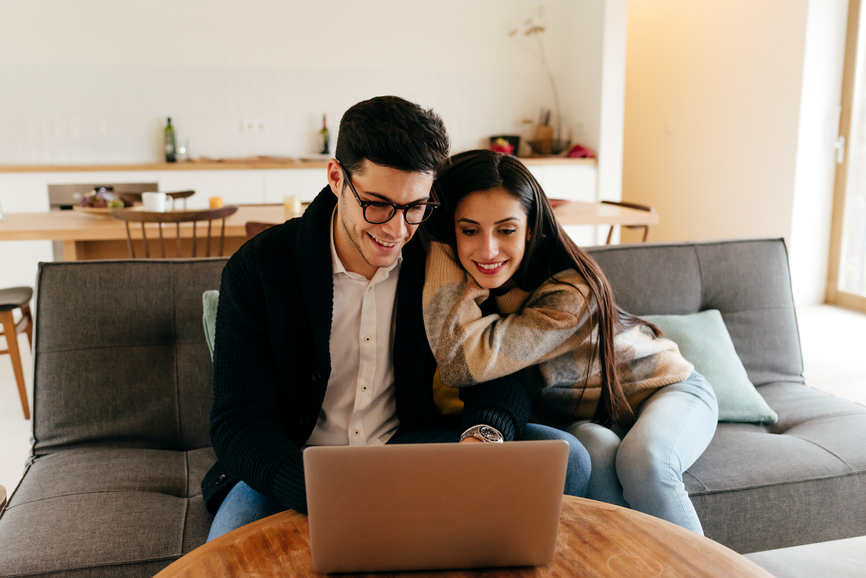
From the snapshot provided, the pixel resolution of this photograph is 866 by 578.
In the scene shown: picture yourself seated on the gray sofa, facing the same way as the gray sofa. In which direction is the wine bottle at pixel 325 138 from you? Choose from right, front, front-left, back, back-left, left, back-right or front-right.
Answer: back

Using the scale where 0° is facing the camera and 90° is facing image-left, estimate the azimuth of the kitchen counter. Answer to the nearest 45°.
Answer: approximately 0°

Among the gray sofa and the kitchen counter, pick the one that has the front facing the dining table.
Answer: the kitchen counter

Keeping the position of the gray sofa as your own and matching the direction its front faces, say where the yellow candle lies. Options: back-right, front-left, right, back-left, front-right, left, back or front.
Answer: back

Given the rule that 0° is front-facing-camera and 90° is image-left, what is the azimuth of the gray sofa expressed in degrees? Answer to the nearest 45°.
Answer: approximately 0°

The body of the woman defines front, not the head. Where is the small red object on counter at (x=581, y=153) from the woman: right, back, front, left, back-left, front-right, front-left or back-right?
back-right

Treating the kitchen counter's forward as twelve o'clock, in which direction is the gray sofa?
The gray sofa is roughly at 12 o'clock from the kitchen counter.

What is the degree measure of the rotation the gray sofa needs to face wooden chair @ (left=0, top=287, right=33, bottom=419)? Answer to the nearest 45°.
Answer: approximately 135° to its right

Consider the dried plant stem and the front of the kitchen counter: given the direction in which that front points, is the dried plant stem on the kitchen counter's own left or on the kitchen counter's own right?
on the kitchen counter's own left

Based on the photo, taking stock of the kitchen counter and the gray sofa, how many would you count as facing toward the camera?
2
